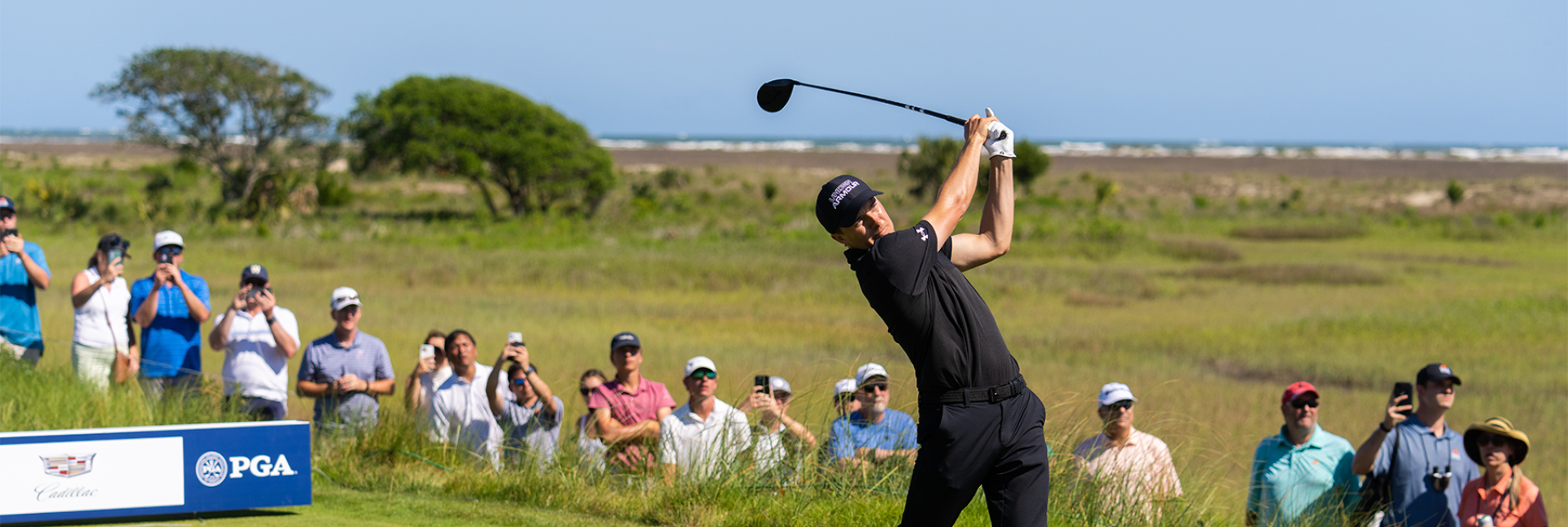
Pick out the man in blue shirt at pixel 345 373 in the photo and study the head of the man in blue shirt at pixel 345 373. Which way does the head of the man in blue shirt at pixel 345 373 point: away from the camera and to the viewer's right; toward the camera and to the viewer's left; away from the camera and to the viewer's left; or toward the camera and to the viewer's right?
toward the camera and to the viewer's right

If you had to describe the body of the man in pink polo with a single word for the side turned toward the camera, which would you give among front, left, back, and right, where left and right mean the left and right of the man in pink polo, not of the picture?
front

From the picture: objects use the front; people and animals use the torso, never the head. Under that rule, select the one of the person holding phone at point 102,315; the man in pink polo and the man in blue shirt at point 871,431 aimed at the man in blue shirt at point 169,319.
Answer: the person holding phone

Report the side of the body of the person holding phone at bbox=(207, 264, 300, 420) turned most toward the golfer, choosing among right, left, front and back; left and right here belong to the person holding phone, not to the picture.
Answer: front

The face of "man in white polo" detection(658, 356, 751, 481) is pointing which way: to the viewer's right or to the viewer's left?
to the viewer's right

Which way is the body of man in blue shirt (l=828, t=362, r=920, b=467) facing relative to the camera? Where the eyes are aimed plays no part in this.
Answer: toward the camera

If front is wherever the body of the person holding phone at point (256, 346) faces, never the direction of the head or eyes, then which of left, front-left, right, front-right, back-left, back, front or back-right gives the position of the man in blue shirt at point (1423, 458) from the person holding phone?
front-left

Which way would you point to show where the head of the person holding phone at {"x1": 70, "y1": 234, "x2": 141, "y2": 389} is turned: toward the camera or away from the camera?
toward the camera

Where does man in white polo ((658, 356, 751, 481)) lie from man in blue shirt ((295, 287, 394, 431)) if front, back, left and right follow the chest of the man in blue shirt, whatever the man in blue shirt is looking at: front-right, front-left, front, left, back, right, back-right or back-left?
front-left

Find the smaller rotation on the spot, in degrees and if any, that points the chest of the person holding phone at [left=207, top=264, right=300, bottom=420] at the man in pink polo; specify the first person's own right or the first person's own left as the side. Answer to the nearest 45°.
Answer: approximately 45° to the first person's own left

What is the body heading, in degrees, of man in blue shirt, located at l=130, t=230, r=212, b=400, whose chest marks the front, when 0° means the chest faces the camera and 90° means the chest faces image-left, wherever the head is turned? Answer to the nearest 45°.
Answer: approximately 0°

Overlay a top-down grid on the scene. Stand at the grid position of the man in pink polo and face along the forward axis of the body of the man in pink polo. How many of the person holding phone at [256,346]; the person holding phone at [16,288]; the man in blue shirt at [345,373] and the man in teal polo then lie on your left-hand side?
1
